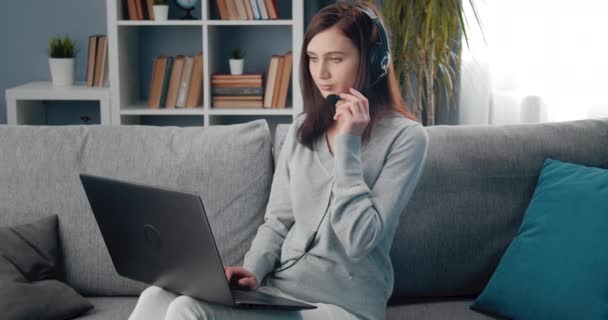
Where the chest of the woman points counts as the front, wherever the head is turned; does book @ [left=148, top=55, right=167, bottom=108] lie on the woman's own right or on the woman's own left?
on the woman's own right

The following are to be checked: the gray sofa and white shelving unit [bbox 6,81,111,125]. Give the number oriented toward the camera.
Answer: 2

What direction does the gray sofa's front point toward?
toward the camera

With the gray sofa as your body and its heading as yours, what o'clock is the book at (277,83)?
The book is roughly at 6 o'clock from the gray sofa.

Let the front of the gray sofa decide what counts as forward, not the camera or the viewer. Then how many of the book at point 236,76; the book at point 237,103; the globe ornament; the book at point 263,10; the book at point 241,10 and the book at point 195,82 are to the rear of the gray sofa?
6

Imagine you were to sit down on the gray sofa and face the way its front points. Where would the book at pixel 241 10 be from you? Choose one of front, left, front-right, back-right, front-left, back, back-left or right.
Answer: back

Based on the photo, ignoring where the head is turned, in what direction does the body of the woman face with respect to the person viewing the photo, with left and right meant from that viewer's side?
facing the viewer and to the left of the viewer

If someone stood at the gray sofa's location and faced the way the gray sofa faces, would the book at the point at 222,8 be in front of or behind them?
behind

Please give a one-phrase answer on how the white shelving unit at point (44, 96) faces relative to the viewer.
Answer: facing the viewer

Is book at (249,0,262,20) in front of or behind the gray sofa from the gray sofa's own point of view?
behind
